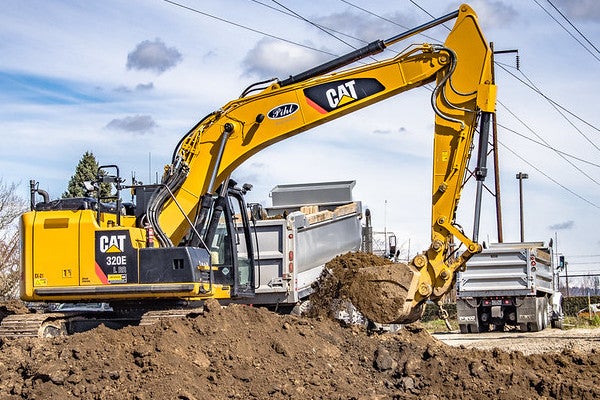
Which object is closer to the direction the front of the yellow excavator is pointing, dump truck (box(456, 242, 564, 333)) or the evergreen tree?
the dump truck

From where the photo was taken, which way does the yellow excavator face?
to the viewer's right

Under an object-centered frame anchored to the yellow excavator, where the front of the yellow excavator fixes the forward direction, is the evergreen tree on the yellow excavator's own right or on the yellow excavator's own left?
on the yellow excavator's own left

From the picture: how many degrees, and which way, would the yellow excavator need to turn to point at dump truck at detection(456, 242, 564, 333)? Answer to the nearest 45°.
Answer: approximately 45° to its left
